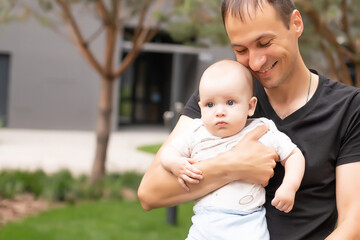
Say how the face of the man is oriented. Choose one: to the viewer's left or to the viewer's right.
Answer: to the viewer's left

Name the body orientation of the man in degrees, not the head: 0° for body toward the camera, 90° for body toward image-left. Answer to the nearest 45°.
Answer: approximately 0°

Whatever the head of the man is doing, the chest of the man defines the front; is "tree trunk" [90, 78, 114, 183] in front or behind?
behind
